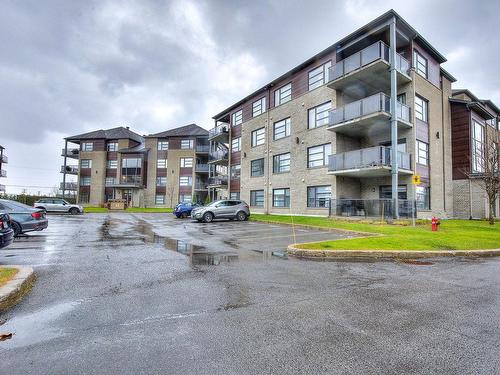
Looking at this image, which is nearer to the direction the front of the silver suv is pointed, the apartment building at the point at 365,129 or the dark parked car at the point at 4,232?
the dark parked car

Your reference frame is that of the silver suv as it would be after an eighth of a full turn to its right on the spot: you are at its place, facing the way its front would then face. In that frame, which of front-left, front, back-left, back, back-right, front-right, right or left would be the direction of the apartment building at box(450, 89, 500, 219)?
back

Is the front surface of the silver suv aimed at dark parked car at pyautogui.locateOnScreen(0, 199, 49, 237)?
yes
